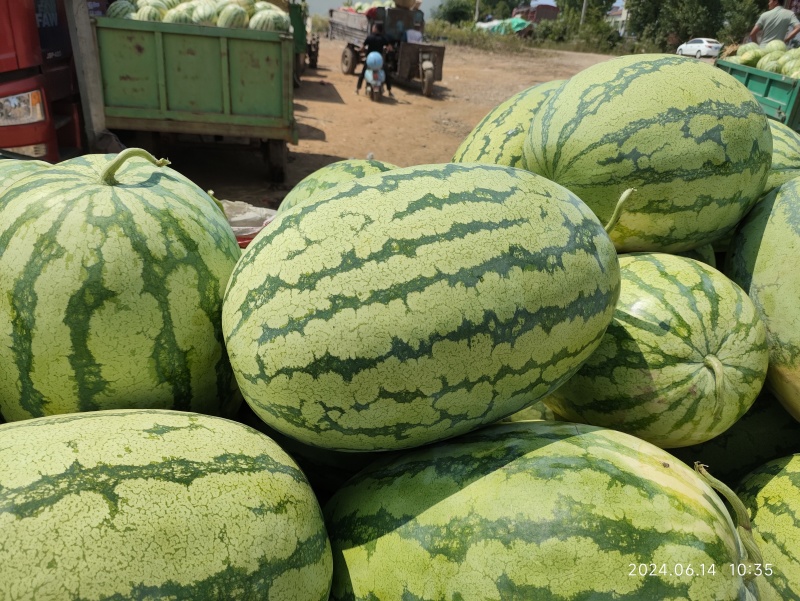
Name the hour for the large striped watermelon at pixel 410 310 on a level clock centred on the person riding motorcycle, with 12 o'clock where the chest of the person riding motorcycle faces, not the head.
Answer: The large striped watermelon is roughly at 12 o'clock from the person riding motorcycle.

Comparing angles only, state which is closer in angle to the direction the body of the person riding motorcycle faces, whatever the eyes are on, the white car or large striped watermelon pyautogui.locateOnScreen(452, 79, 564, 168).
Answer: the large striped watermelon

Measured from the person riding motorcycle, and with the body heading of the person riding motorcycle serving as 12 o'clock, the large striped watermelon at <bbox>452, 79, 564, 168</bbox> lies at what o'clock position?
The large striped watermelon is roughly at 12 o'clock from the person riding motorcycle.

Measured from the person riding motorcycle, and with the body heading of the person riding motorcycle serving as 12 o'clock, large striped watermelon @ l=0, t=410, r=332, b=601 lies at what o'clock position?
The large striped watermelon is roughly at 12 o'clock from the person riding motorcycle.

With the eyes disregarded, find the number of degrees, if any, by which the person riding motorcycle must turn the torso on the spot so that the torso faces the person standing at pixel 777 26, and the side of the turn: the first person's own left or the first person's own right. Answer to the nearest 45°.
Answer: approximately 45° to the first person's own left

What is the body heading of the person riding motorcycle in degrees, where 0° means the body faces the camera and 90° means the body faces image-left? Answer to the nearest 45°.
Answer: approximately 0°

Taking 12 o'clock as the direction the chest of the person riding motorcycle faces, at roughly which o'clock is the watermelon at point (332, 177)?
The watermelon is roughly at 12 o'clock from the person riding motorcycle.

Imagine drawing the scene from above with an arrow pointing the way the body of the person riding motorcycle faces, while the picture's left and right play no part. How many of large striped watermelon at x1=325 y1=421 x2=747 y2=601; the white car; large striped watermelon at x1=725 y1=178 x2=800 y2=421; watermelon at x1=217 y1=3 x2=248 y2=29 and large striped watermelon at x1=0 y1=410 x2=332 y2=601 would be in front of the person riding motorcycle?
4
